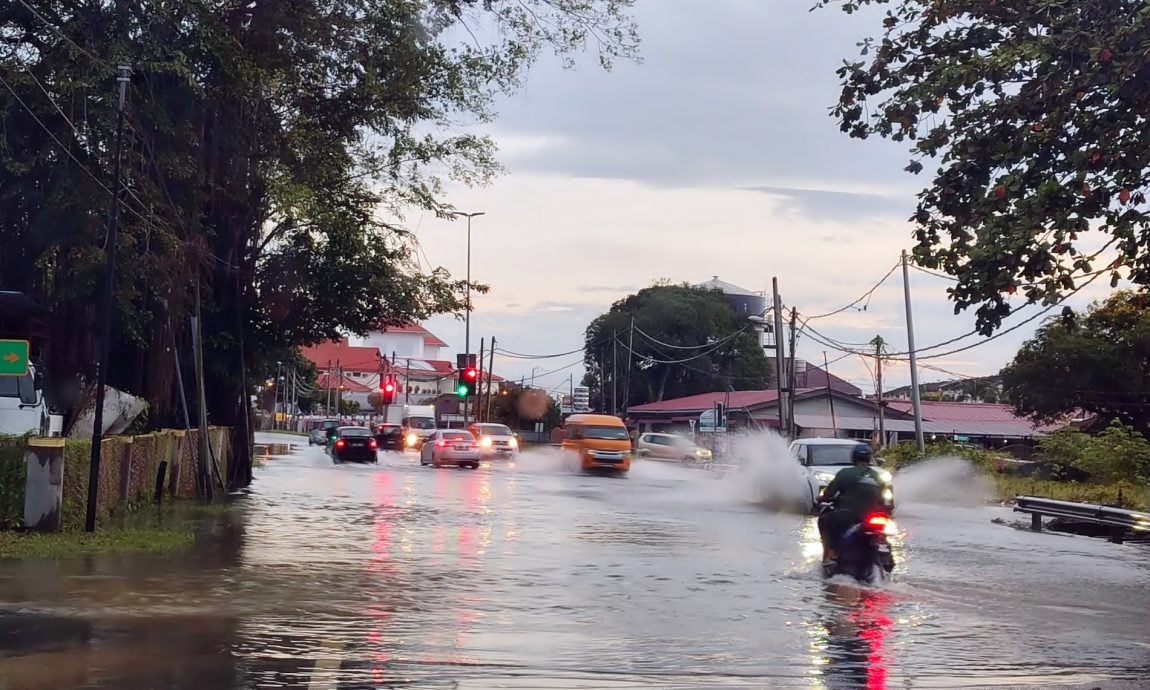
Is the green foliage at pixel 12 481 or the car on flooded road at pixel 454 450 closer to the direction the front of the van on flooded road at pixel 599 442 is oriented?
the green foliage

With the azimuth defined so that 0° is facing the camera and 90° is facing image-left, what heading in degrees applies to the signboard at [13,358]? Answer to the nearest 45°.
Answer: approximately 0°
